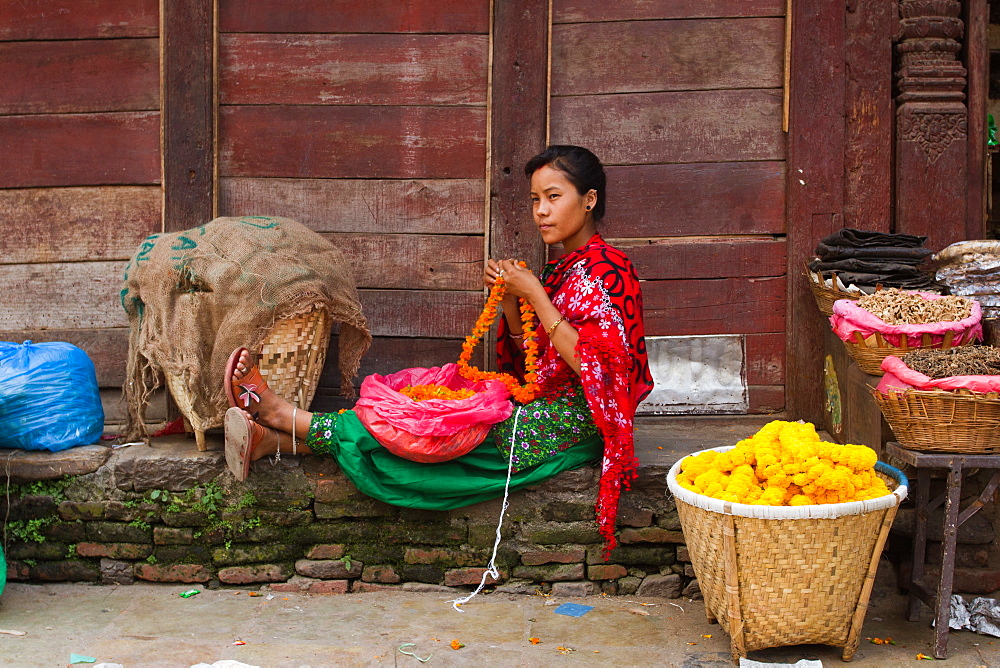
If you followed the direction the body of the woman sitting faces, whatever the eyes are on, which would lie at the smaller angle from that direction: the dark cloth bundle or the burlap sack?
the burlap sack

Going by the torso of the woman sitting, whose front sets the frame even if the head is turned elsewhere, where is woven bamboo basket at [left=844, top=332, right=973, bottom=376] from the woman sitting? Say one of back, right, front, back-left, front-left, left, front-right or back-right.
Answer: back

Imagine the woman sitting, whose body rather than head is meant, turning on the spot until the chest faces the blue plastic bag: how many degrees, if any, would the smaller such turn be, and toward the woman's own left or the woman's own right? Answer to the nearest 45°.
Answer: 0° — they already face it

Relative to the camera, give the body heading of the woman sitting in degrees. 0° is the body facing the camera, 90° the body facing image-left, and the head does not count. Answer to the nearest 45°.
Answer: approximately 90°

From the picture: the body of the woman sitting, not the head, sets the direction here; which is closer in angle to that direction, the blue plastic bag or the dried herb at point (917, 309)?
the blue plastic bag

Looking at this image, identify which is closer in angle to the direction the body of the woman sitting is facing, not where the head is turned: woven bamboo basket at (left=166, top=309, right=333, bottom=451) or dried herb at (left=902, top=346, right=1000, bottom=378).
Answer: the woven bamboo basket

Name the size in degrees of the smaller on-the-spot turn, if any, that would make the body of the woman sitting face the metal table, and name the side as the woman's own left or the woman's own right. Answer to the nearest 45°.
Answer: approximately 135° to the woman's own left

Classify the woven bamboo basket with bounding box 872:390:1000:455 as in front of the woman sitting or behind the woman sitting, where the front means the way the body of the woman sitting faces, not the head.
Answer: behind

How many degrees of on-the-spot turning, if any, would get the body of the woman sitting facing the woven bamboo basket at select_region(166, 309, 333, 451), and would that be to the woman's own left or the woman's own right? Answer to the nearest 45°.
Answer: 0° — they already face it

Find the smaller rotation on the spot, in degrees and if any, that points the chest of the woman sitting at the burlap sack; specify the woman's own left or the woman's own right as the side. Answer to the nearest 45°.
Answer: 0° — they already face it
